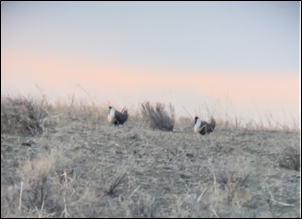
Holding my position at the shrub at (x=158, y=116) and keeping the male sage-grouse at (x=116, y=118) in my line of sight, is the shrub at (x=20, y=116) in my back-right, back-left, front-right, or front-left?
front-left

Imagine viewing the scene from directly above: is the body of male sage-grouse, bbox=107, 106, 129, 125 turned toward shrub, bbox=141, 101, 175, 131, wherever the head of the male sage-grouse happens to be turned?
no

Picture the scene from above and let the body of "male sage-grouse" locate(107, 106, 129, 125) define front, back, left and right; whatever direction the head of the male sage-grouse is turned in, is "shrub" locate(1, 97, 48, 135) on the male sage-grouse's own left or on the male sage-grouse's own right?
on the male sage-grouse's own left

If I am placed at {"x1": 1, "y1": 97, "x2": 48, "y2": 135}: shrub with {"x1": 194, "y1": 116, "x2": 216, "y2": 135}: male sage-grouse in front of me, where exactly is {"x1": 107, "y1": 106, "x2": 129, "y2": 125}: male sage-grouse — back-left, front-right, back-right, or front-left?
front-left

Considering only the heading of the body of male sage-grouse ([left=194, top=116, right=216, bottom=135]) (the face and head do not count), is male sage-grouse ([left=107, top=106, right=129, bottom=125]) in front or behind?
in front

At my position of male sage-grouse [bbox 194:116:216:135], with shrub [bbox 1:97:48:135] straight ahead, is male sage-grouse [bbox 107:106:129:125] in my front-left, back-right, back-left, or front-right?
front-right

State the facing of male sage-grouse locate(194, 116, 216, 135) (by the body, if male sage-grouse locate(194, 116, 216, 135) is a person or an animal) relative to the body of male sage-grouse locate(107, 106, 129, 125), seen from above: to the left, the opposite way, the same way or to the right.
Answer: the same way

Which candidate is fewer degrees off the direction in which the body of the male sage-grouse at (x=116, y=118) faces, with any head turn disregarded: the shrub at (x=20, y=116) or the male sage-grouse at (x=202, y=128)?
the shrub

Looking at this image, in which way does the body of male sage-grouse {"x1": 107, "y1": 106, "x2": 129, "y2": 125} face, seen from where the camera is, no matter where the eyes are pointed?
to the viewer's left

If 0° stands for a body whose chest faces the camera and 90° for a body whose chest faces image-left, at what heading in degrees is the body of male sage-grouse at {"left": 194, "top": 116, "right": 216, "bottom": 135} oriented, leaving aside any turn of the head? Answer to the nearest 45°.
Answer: approximately 90°
